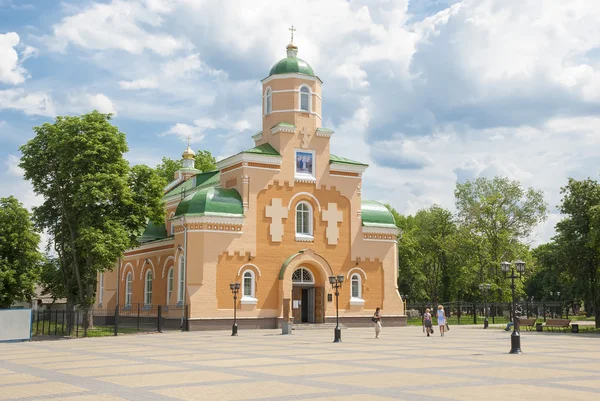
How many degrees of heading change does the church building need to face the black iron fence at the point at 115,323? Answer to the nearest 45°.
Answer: approximately 135° to its right

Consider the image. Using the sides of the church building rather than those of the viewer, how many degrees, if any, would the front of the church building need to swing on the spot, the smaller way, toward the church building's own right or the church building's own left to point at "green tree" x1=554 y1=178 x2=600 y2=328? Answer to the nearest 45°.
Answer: approximately 45° to the church building's own left

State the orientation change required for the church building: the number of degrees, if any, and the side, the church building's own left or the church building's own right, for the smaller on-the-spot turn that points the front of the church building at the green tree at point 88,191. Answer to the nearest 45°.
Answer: approximately 135° to the church building's own right

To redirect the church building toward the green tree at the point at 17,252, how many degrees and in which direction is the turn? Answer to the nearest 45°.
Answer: approximately 135° to its right

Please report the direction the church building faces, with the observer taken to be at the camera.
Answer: facing the viewer and to the right of the viewer
